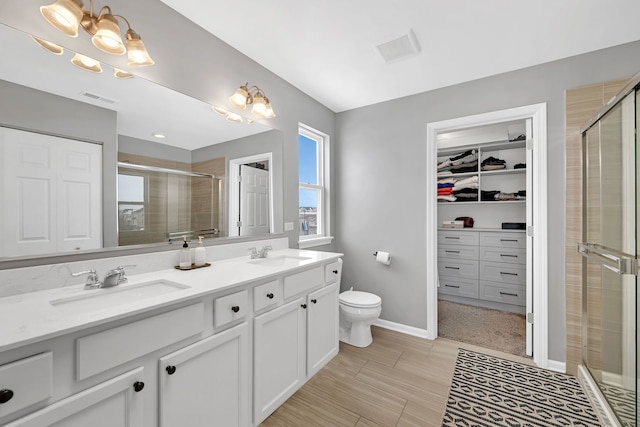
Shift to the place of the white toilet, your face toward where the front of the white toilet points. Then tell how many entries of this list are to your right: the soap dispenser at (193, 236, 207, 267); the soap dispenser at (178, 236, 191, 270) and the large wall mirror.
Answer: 3

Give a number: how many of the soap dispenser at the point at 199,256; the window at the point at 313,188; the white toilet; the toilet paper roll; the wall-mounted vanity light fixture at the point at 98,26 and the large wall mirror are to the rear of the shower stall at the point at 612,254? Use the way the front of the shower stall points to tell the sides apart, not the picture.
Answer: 0

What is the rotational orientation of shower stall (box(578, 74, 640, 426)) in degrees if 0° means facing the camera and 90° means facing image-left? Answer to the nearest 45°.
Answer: approximately 90°

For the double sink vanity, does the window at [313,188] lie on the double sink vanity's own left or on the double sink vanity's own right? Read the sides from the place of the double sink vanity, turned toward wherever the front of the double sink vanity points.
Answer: on the double sink vanity's own left

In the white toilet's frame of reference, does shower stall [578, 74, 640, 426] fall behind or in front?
in front

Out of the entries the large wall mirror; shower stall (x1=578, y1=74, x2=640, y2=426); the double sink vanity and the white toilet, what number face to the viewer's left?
1

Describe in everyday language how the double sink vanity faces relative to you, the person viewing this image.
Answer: facing the viewer and to the right of the viewer

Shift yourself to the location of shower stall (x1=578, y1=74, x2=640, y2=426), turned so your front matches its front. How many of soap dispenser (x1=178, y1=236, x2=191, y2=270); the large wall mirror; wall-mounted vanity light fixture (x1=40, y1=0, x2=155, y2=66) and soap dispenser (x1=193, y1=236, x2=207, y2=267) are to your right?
0

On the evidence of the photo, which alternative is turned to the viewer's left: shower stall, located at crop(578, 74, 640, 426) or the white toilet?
the shower stall

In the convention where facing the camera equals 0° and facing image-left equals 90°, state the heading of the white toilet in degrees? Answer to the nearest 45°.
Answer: approximately 315°

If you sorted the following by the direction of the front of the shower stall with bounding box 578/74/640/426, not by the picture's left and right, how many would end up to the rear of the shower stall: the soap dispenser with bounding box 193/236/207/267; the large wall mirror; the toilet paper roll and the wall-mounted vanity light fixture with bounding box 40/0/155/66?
0

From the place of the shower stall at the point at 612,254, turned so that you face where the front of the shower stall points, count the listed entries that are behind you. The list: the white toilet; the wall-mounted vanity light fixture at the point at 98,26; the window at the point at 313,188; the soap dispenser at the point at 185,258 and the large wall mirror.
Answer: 0

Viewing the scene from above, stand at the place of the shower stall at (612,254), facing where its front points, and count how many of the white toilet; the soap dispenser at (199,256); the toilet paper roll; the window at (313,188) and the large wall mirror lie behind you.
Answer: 0

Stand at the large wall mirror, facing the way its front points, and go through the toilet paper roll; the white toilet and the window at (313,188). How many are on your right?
0

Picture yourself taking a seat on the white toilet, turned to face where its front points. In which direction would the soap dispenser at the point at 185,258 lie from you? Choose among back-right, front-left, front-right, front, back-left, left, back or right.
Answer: right
